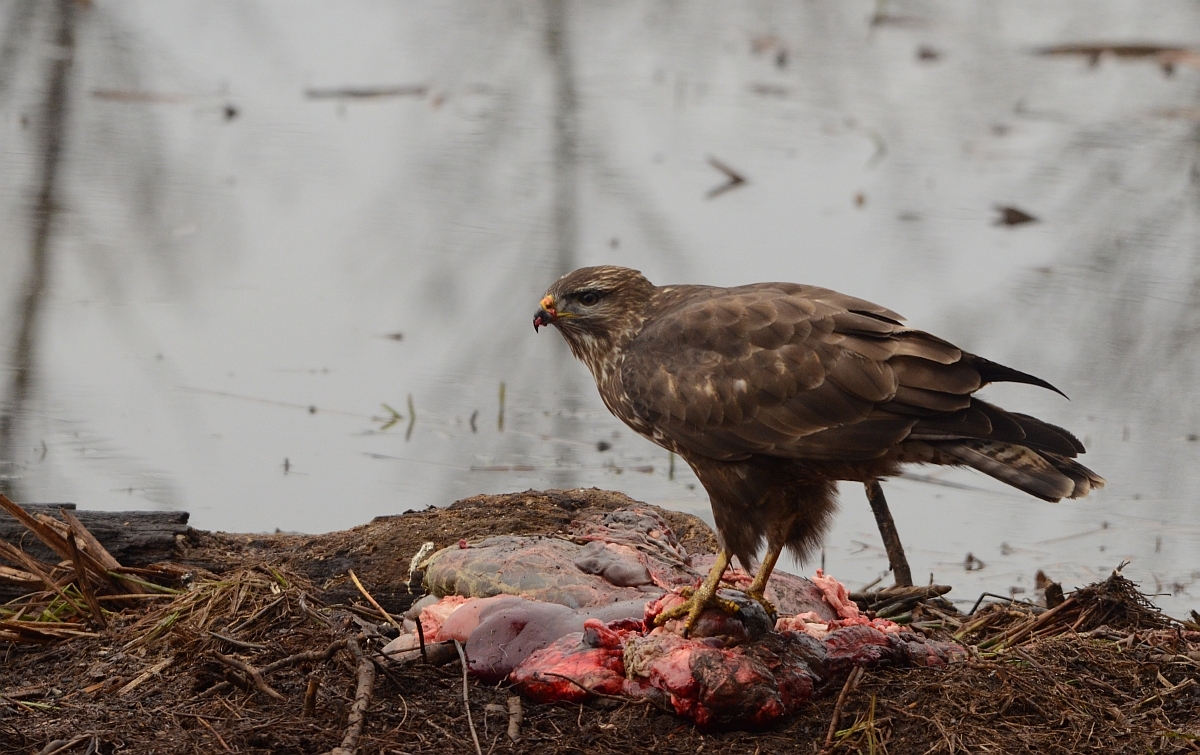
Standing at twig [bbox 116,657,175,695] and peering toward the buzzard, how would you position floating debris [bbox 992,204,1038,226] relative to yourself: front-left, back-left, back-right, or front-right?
front-left

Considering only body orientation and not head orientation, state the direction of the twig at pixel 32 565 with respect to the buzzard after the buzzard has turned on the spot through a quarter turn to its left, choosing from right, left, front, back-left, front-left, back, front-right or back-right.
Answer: right

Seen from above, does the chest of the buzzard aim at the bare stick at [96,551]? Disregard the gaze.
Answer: yes

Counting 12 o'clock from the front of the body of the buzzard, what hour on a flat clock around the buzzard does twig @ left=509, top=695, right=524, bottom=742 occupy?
The twig is roughly at 10 o'clock from the buzzard.

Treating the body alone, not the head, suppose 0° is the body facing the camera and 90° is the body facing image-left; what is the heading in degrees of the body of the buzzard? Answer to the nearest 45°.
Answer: approximately 90°

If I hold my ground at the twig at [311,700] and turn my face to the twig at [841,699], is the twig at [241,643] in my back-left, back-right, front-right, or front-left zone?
back-left

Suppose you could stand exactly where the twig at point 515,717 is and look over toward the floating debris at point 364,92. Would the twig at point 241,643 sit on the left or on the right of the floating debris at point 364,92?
left

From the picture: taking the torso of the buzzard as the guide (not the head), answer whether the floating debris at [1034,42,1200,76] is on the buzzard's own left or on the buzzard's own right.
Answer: on the buzzard's own right

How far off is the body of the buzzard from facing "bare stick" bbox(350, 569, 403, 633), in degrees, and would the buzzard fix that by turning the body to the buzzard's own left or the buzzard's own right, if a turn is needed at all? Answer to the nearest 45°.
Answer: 0° — it already faces it

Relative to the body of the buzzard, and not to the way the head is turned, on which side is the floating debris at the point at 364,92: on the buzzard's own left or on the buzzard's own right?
on the buzzard's own right

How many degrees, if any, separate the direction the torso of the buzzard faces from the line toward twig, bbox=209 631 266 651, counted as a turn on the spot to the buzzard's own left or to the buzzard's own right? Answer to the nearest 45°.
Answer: approximately 45° to the buzzard's own left

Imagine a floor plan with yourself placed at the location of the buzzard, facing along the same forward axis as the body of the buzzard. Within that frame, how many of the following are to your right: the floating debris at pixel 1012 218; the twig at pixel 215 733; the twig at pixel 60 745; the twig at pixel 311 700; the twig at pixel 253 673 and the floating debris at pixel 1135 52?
2

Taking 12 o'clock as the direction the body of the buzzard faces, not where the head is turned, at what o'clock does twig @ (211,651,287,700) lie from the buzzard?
The twig is roughly at 11 o'clock from the buzzard.

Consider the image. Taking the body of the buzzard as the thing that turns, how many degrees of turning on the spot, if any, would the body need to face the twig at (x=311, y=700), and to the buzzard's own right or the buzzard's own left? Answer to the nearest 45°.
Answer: approximately 45° to the buzzard's own left

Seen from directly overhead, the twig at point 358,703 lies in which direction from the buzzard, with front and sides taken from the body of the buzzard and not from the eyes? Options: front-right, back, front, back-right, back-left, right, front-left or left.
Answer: front-left

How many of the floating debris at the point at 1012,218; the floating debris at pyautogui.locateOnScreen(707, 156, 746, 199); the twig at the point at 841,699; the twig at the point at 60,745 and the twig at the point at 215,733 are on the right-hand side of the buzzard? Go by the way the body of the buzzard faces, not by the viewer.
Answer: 2

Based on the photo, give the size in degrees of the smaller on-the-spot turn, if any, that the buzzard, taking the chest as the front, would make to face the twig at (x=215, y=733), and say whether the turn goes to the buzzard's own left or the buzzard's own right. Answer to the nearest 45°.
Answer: approximately 45° to the buzzard's own left

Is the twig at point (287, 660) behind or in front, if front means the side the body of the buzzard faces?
in front
